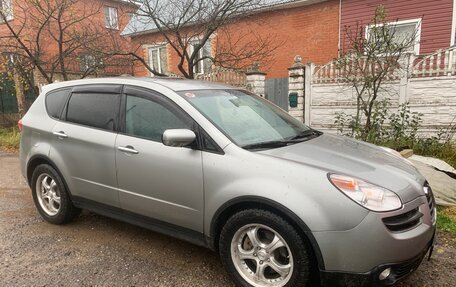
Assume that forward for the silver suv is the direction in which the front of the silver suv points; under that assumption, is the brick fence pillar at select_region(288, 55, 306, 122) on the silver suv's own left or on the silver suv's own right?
on the silver suv's own left

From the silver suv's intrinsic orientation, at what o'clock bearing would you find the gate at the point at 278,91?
The gate is roughly at 8 o'clock from the silver suv.

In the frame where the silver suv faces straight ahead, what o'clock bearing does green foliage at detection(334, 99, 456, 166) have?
The green foliage is roughly at 9 o'clock from the silver suv.

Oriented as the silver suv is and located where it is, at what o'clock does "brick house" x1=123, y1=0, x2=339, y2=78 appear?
The brick house is roughly at 8 o'clock from the silver suv.

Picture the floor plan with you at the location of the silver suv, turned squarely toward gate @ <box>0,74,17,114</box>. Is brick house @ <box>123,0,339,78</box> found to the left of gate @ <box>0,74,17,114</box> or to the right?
right

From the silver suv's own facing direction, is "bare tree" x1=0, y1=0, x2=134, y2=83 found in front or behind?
behind

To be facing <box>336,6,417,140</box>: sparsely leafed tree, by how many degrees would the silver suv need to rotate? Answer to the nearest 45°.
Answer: approximately 90° to its left

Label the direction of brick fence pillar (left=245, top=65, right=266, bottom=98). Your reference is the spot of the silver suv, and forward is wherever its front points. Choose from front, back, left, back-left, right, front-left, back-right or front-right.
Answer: back-left
